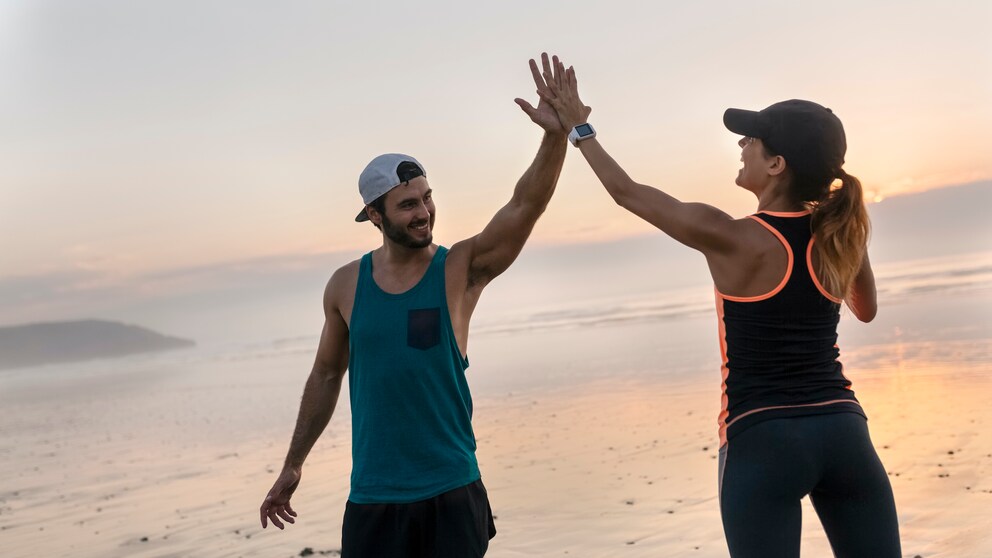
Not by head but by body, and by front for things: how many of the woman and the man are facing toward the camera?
1

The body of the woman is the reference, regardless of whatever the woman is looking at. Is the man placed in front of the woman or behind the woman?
in front

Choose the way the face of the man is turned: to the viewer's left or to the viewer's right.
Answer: to the viewer's right

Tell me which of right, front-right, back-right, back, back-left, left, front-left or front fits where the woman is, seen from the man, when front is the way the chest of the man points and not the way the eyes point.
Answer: front-left

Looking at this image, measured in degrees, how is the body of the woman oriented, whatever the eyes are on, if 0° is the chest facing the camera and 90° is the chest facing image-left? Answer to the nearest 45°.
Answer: approximately 135°

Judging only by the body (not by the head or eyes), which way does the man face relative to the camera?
toward the camera
